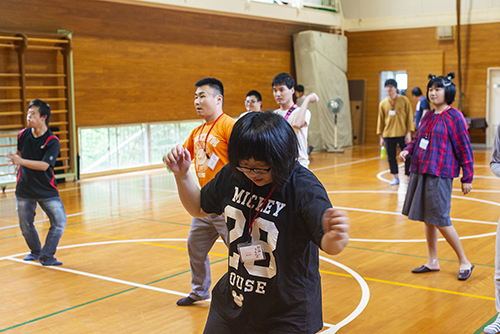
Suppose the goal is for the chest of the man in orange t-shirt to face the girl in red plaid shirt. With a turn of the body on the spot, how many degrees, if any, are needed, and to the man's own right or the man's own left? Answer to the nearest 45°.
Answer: approximately 135° to the man's own left

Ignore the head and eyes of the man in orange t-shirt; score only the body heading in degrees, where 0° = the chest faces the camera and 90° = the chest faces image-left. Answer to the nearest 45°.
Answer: approximately 45°

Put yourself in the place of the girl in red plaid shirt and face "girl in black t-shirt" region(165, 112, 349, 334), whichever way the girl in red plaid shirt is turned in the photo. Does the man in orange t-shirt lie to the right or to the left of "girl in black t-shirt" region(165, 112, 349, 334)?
right

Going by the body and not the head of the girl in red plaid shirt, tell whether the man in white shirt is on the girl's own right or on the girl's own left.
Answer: on the girl's own right

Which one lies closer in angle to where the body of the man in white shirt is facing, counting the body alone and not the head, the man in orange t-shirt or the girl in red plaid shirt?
the man in orange t-shirt

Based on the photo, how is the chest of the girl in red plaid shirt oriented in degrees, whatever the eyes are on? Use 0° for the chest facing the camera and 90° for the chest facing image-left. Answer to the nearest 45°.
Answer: approximately 45°
